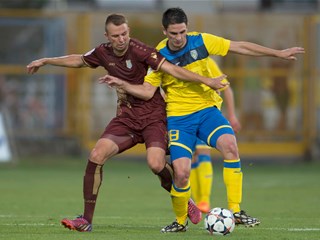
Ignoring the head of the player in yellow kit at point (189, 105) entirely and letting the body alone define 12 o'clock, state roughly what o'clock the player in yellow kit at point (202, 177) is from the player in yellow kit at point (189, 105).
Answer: the player in yellow kit at point (202, 177) is roughly at 6 o'clock from the player in yellow kit at point (189, 105).

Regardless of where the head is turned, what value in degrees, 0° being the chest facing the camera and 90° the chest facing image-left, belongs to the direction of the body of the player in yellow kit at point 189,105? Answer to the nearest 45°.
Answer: approximately 0°

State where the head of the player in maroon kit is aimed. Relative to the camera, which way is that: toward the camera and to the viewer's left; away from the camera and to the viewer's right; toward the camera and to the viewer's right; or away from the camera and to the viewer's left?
toward the camera and to the viewer's right
